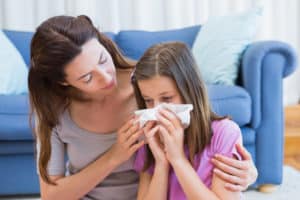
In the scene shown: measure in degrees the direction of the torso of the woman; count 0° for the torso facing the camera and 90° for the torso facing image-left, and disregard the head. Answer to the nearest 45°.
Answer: approximately 315°

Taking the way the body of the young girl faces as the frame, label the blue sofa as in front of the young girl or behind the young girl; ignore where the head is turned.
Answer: behind

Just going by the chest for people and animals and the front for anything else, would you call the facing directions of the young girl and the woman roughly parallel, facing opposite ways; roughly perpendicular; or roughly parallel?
roughly perpendicular

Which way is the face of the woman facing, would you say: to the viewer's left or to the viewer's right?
to the viewer's right
